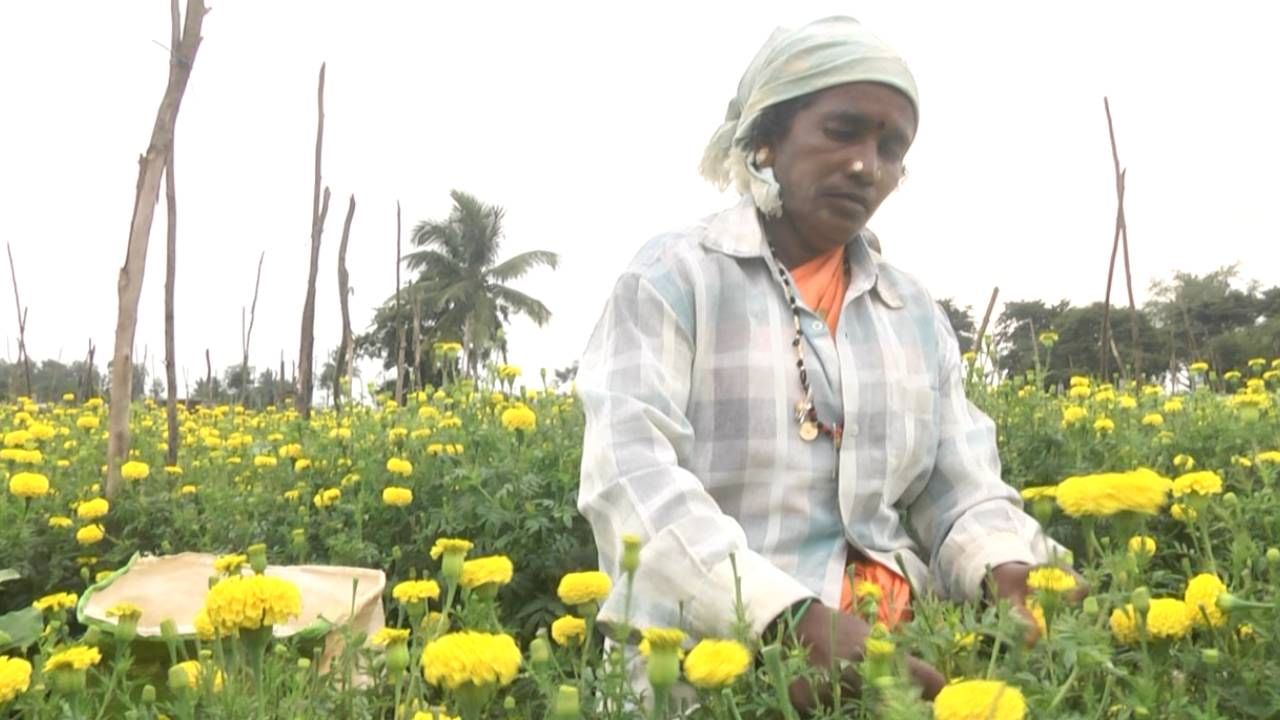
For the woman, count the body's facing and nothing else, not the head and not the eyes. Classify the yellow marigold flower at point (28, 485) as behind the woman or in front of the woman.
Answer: behind

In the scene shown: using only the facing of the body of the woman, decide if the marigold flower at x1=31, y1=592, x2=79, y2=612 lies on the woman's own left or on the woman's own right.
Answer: on the woman's own right

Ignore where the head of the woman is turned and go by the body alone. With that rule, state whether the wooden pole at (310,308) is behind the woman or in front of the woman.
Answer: behind

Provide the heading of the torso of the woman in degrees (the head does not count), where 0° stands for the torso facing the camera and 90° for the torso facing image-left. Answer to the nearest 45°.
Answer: approximately 315°

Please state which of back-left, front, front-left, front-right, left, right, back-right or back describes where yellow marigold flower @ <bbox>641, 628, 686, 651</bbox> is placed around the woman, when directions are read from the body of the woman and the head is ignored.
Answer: front-right

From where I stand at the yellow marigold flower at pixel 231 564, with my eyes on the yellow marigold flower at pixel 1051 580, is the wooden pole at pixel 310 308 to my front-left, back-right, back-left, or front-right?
back-left

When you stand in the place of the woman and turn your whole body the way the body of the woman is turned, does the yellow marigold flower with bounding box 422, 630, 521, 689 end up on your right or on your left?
on your right

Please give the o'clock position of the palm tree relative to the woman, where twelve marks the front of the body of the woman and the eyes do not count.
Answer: The palm tree is roughly at 7 o'clock from the woman.

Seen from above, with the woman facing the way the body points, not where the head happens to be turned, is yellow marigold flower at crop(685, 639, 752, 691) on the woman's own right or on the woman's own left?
on the woman's own right
